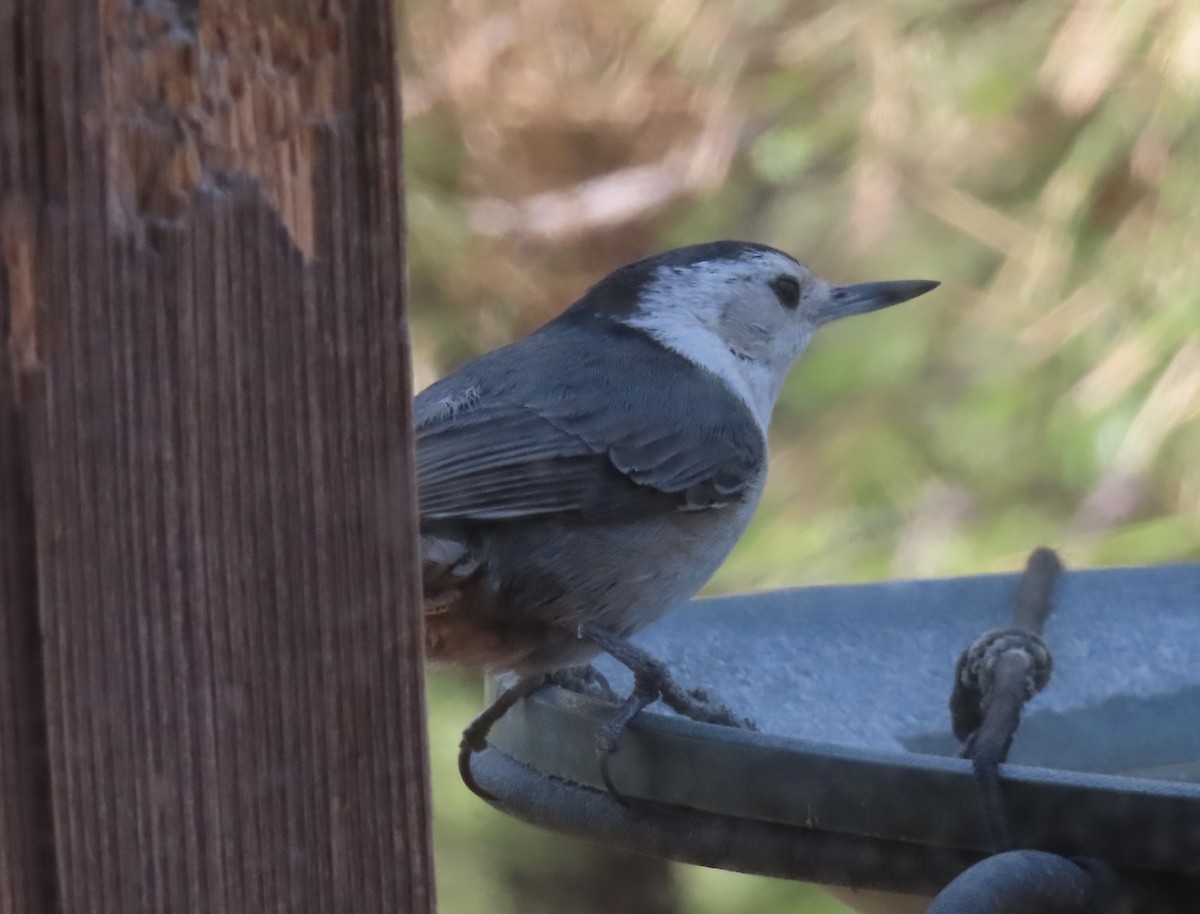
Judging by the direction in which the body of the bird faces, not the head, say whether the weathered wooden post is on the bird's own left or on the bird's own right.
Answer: on the bird's own right

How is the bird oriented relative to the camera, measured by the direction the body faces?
to the viewer's right
